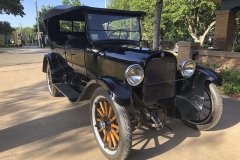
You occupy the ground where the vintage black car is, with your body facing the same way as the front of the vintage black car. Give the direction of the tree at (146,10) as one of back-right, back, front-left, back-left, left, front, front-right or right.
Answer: back-left

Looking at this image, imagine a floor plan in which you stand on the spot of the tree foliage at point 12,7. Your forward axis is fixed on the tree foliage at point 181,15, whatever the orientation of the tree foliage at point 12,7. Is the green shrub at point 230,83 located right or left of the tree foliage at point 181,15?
right

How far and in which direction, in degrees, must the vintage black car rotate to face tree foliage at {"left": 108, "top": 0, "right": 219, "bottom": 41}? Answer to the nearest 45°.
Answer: approximately 135° to its left

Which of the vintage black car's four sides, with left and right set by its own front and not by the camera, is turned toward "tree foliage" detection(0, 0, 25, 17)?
back

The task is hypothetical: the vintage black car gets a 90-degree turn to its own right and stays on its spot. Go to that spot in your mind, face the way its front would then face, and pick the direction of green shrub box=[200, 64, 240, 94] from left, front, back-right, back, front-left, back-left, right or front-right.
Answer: back

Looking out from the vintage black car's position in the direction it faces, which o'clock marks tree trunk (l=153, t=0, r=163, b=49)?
The tree trunk is roughly at 8 o'clock from the vintage black car.
